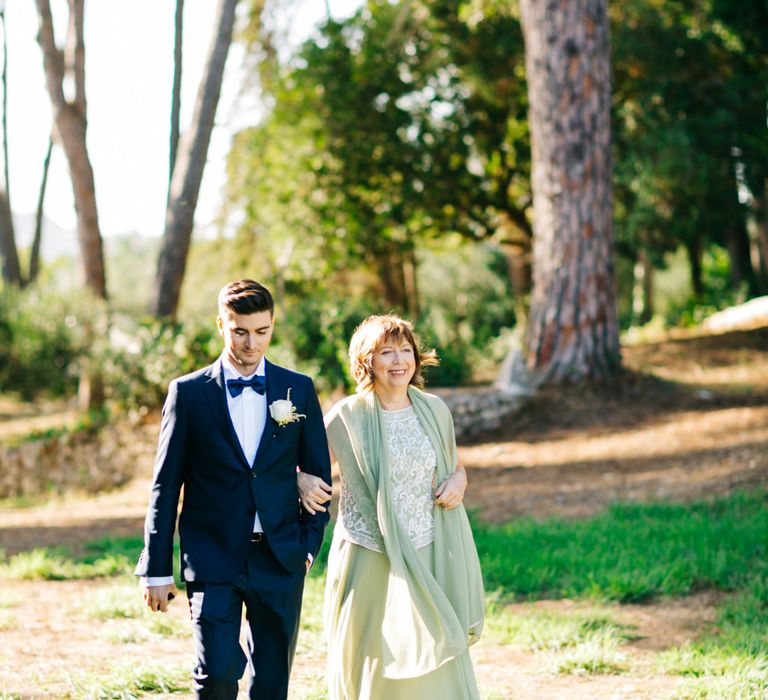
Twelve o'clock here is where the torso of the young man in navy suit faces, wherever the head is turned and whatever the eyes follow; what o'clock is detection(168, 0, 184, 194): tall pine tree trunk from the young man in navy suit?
The tall pine tree trunk is roughly at 6 o'clock from the young man in navy suit.

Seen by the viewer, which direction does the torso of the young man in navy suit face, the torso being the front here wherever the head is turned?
toward the camera

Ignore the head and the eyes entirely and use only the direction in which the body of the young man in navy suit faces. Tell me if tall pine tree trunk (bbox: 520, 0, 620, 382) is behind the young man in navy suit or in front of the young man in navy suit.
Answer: behind

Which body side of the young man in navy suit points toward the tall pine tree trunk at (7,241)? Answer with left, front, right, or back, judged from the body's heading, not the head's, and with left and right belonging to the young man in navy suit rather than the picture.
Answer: back

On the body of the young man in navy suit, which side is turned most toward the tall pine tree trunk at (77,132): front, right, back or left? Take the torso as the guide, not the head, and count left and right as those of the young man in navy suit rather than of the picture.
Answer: back

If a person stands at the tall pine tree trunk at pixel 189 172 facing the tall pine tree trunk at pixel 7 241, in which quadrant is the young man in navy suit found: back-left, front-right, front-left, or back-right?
back-left

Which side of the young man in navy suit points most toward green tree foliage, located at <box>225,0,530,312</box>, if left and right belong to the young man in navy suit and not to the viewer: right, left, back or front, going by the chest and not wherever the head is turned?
back

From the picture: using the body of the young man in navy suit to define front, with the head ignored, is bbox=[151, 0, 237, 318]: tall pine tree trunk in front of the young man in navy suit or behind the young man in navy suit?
behind

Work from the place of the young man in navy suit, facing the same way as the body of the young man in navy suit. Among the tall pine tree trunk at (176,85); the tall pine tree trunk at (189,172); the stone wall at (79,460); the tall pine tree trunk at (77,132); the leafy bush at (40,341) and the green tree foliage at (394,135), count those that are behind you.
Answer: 6

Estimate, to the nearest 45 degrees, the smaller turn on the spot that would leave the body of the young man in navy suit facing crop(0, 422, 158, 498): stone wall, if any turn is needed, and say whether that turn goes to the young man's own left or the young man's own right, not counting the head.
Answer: approximately 180°

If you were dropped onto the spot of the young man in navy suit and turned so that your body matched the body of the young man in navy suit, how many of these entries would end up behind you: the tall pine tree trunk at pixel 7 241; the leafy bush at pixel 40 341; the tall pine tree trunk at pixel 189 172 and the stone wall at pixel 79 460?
4

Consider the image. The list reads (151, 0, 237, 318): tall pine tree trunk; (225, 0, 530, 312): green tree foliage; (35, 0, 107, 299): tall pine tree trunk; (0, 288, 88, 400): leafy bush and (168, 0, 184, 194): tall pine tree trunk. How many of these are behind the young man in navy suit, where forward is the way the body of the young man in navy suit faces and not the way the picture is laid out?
5

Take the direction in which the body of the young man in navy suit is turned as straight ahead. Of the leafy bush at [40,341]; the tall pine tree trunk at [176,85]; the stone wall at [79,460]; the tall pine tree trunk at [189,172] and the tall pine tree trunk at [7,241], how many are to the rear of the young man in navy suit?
5

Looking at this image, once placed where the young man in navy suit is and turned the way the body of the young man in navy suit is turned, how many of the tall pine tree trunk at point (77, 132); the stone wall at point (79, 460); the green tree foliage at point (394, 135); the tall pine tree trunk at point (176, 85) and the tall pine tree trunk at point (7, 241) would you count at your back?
5
